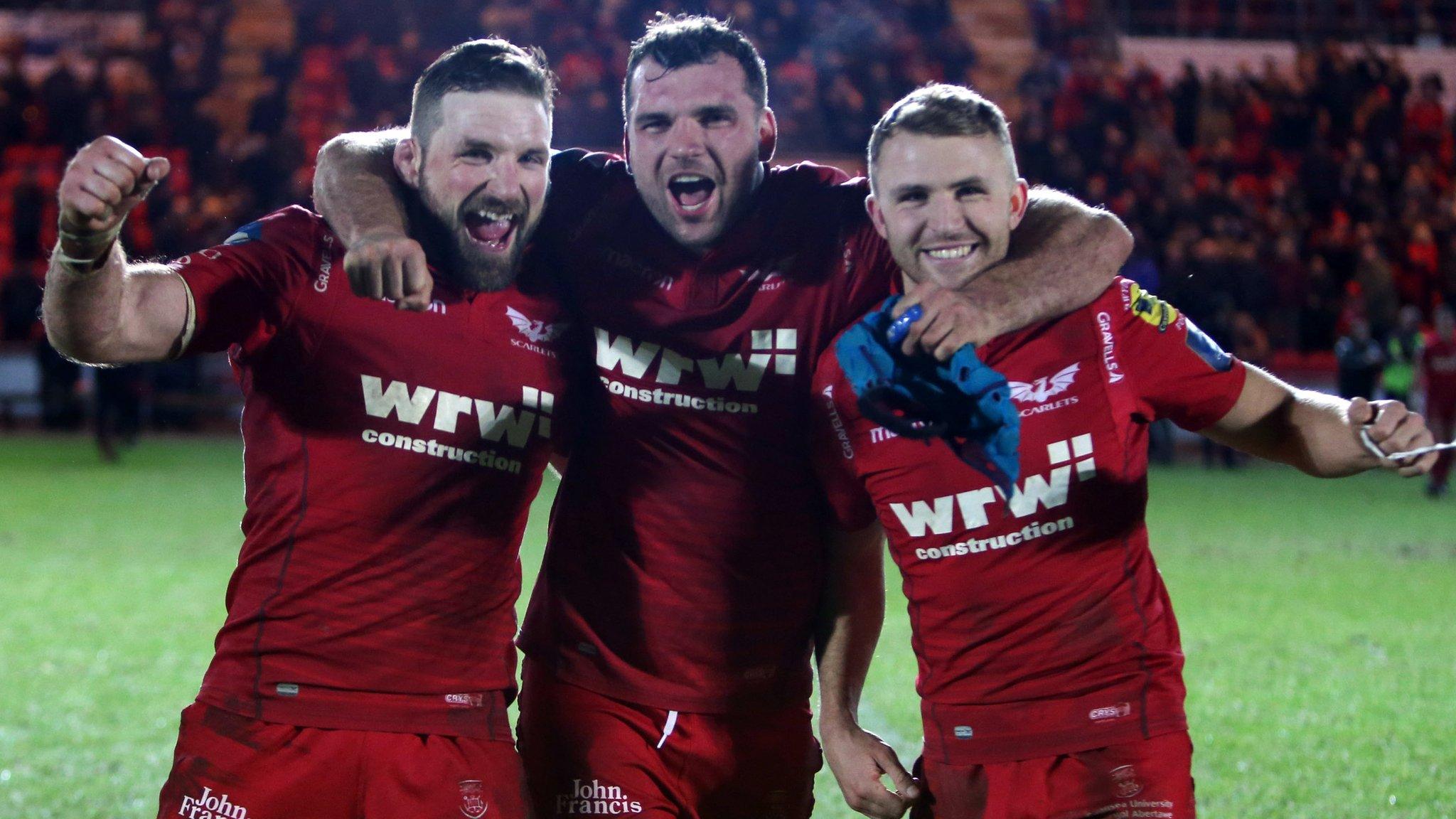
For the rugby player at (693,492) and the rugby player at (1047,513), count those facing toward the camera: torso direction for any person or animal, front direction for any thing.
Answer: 2

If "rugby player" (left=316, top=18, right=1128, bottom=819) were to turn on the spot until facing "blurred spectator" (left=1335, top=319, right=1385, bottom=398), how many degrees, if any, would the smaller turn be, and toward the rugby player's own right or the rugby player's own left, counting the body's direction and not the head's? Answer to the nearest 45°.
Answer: approximately 135° to the rugby player's own left

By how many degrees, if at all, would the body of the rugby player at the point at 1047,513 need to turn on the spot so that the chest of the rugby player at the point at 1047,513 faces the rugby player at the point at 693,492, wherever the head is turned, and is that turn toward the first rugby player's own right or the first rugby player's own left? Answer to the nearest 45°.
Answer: approximately 90° to the first rugby player's own right

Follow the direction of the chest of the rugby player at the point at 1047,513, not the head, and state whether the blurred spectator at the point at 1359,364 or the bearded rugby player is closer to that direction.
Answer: the bearded rugby player

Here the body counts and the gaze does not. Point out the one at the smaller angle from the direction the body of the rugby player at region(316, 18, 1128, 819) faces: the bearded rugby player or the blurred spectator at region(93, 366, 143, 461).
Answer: the bearded rugby player

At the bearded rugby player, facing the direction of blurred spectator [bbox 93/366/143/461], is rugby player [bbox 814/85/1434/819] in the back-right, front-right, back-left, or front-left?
back-right

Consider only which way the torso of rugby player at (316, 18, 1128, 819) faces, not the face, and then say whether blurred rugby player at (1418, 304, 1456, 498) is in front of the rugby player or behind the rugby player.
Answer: behind

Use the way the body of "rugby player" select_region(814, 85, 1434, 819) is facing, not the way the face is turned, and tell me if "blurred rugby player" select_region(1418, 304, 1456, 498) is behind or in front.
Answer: behind

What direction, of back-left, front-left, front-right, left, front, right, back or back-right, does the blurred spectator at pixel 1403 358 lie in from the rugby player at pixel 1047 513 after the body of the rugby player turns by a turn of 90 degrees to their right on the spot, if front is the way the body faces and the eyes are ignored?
right

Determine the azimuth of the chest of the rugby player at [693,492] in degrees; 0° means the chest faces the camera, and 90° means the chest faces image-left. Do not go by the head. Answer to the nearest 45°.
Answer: approximately 0°

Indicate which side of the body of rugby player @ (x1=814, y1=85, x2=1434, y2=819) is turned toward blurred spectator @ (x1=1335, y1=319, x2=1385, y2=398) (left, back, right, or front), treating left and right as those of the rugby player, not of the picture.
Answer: back
